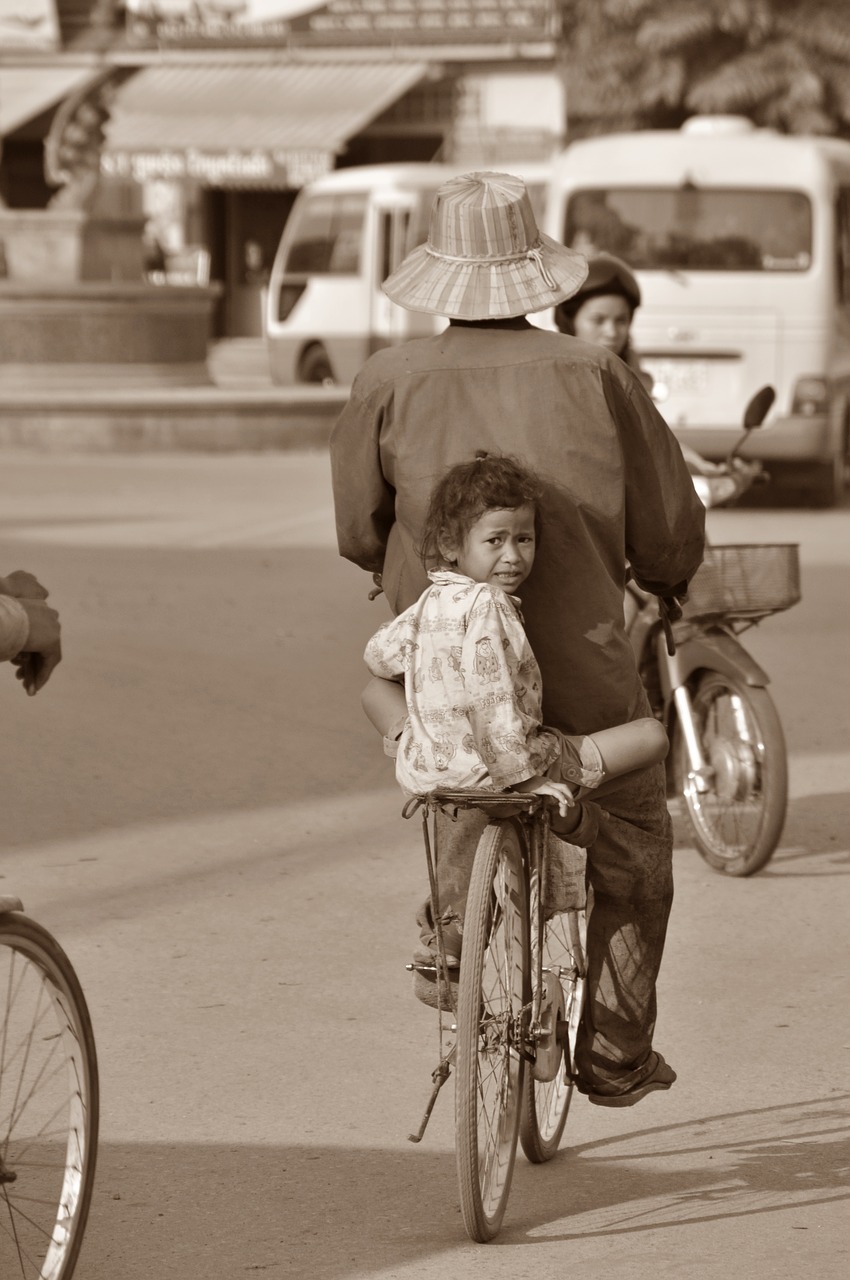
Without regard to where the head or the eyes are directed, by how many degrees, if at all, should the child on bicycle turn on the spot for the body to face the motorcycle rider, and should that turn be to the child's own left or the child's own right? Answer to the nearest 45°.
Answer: approximately 45° to the child's own left

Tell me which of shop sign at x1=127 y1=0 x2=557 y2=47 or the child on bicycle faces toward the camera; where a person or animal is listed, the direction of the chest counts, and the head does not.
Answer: the shop sign

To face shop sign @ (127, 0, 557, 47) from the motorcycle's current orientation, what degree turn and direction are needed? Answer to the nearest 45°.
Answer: approximately 135° to its left

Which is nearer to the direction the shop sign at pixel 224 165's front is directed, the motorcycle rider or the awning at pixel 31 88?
the motorcycle rider

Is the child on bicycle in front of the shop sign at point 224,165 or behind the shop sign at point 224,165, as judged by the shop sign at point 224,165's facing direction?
in front

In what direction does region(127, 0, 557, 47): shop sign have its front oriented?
toward the camera

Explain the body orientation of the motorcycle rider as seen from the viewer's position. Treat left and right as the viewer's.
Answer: facing the viewer and to the right of the viewer

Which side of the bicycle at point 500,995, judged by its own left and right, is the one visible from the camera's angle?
back

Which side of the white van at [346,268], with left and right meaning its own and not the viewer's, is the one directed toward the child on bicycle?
left

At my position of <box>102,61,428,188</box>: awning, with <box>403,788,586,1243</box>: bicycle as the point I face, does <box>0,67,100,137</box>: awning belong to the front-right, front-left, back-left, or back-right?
back-right

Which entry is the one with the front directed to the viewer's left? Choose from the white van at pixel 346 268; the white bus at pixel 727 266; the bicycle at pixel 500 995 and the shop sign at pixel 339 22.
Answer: the white van

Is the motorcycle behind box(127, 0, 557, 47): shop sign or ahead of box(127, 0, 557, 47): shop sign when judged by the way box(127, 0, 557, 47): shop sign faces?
ahead

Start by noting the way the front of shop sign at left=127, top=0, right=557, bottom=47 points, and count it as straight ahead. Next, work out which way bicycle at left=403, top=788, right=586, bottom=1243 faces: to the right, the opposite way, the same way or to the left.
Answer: the opposite way
